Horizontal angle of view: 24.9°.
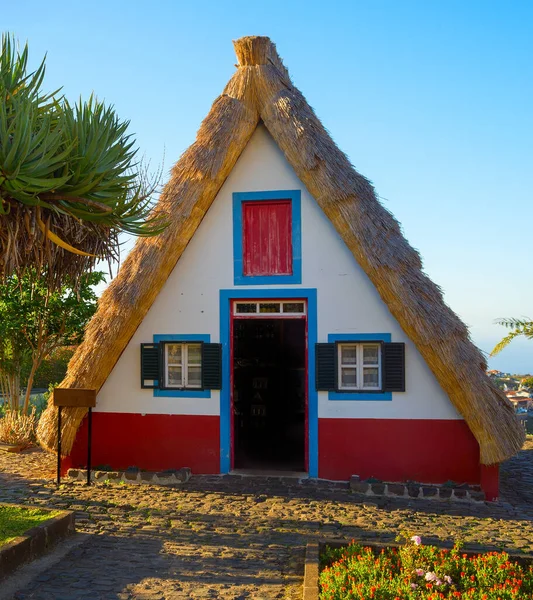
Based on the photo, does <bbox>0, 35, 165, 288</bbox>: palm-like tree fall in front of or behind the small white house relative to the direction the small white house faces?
in front

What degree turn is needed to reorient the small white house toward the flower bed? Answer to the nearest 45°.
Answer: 0° — it already faces it

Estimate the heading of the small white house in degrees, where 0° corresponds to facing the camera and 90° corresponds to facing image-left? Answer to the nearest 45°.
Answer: approximately 0°
